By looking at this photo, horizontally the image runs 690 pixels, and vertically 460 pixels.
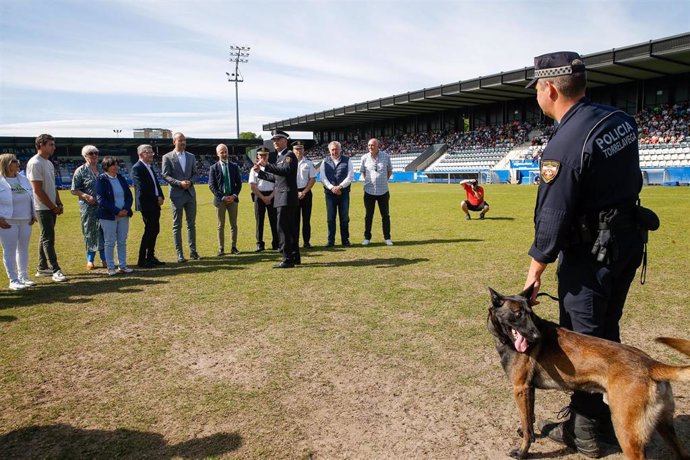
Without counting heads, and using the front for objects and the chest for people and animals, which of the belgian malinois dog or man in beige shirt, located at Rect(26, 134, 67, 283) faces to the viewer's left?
the belgian malinois dog

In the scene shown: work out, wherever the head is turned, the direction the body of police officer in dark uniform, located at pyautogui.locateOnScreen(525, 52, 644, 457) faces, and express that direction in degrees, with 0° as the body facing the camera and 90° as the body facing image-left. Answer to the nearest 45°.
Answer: approximately 135°

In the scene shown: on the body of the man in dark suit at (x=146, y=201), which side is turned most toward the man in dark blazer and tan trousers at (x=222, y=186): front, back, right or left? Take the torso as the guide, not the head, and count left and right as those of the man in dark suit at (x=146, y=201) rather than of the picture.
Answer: left

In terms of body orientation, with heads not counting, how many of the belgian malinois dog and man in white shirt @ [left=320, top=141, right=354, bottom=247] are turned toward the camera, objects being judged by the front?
1

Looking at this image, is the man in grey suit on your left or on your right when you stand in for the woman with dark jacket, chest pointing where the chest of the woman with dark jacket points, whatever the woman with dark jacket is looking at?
on your left

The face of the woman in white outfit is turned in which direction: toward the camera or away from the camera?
toward the camera

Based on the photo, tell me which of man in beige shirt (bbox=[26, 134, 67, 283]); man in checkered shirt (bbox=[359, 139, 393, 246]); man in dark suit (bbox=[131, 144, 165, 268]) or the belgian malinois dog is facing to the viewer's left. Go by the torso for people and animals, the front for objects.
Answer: the belgian malinois dog

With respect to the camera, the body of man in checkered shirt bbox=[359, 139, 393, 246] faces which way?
toward the camera

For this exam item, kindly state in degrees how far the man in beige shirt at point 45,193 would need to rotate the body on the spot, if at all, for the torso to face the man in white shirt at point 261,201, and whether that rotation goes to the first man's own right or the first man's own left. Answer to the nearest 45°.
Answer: approximately 45° to the first man's own left

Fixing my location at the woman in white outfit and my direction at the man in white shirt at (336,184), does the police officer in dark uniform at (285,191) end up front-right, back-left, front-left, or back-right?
front-right

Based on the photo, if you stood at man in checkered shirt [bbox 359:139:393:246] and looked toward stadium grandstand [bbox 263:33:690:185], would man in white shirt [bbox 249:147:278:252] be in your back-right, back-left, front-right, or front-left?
back-left

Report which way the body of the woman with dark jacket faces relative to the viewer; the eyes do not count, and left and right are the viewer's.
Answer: facing the viewer and to the right of the viewer

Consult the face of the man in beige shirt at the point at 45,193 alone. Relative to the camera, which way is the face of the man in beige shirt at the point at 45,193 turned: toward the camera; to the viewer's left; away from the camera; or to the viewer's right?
to the viewer's right

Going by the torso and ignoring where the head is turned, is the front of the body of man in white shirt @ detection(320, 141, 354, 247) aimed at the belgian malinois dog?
yes

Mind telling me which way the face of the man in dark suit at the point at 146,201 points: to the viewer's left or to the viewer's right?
to the viewer's right
